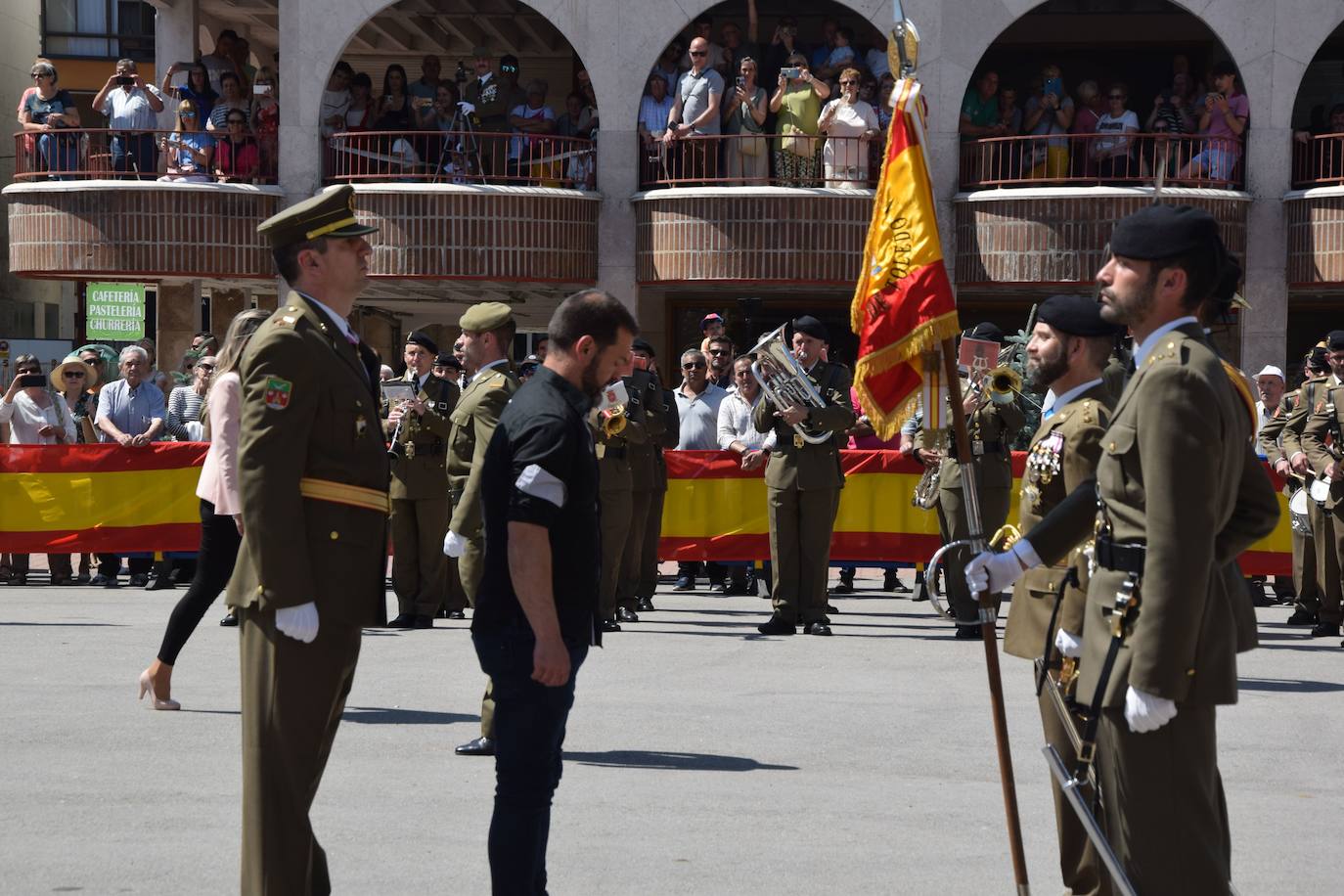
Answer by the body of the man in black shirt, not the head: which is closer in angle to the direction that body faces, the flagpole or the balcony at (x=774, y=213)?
the flagpole

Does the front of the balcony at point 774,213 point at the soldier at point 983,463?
yes

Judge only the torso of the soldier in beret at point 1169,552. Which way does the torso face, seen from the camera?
to the viewer's left

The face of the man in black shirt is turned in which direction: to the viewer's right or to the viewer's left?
to the viewer's right

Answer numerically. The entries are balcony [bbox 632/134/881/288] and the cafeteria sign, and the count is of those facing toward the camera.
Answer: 2

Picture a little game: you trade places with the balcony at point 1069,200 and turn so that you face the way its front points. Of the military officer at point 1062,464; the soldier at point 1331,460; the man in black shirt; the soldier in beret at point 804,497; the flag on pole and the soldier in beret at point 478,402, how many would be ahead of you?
6

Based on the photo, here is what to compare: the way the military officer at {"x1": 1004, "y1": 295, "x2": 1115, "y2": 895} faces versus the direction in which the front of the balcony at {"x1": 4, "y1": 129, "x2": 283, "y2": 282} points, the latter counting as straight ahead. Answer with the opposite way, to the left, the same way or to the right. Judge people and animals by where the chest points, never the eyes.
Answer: to the right

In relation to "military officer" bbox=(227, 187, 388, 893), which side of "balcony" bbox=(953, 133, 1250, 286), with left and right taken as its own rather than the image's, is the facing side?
front

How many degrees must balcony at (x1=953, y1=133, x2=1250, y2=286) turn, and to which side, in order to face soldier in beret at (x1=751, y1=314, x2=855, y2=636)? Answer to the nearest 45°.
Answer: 0° — it already faces them

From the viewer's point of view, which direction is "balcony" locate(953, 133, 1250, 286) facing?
toward the camera

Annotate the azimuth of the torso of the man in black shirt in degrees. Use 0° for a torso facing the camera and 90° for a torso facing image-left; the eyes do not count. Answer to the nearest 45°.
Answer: approximately 270°

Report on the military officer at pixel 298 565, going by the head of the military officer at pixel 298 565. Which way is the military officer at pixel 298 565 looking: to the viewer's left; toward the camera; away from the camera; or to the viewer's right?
to the viewer's right

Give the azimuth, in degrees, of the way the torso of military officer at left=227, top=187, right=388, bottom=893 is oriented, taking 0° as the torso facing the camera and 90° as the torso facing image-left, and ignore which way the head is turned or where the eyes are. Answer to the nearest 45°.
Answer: approximately 270°

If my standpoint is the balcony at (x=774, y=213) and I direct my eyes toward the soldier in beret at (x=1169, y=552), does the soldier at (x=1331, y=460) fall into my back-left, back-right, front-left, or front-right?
front-left
